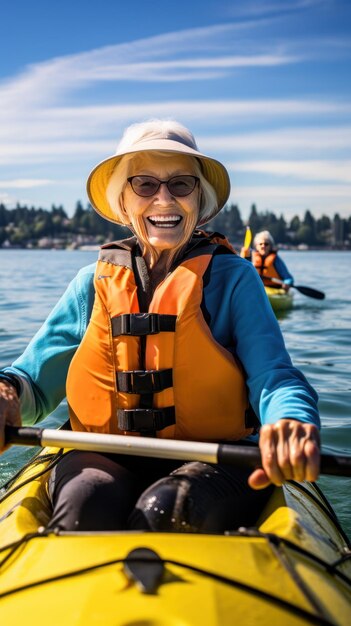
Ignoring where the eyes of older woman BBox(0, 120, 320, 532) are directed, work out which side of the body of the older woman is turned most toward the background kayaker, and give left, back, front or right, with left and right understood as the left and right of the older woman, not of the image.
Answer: back

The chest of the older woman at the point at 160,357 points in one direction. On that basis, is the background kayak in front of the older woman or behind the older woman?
behind

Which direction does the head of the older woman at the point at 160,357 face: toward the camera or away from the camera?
toward the camera

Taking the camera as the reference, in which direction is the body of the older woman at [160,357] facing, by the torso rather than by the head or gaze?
toward the camera
